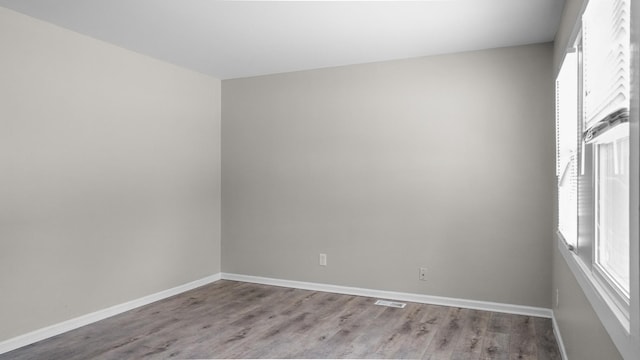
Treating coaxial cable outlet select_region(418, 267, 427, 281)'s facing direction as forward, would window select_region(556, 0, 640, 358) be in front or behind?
in front

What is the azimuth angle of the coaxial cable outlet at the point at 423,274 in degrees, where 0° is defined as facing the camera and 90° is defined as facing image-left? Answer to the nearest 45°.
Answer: approximately 0°
